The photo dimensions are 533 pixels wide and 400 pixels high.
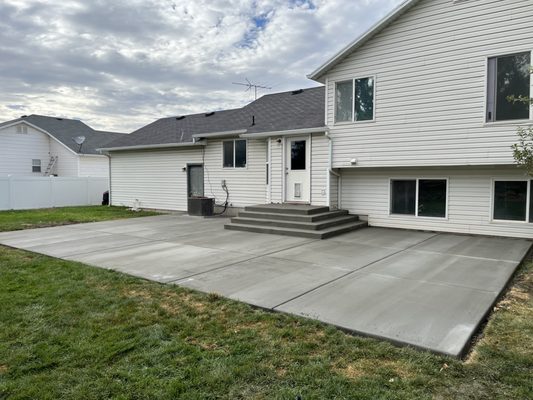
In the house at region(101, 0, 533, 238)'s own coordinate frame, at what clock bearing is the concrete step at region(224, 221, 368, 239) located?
The concrete step is roughly at 7 o'clock from the house.

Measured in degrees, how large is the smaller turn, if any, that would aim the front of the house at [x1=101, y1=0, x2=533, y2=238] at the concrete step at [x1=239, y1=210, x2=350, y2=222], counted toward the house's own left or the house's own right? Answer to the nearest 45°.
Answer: approximately 135° to the house's own left

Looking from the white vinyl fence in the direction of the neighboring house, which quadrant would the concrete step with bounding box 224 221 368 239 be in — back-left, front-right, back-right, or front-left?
back-right

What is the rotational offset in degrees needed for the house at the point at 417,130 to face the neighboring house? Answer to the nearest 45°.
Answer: approximately 90° to its left

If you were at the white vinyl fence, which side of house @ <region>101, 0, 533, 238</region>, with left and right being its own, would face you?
left

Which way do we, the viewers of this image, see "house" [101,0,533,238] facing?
facing away from the viewer and to the right of the viewer
